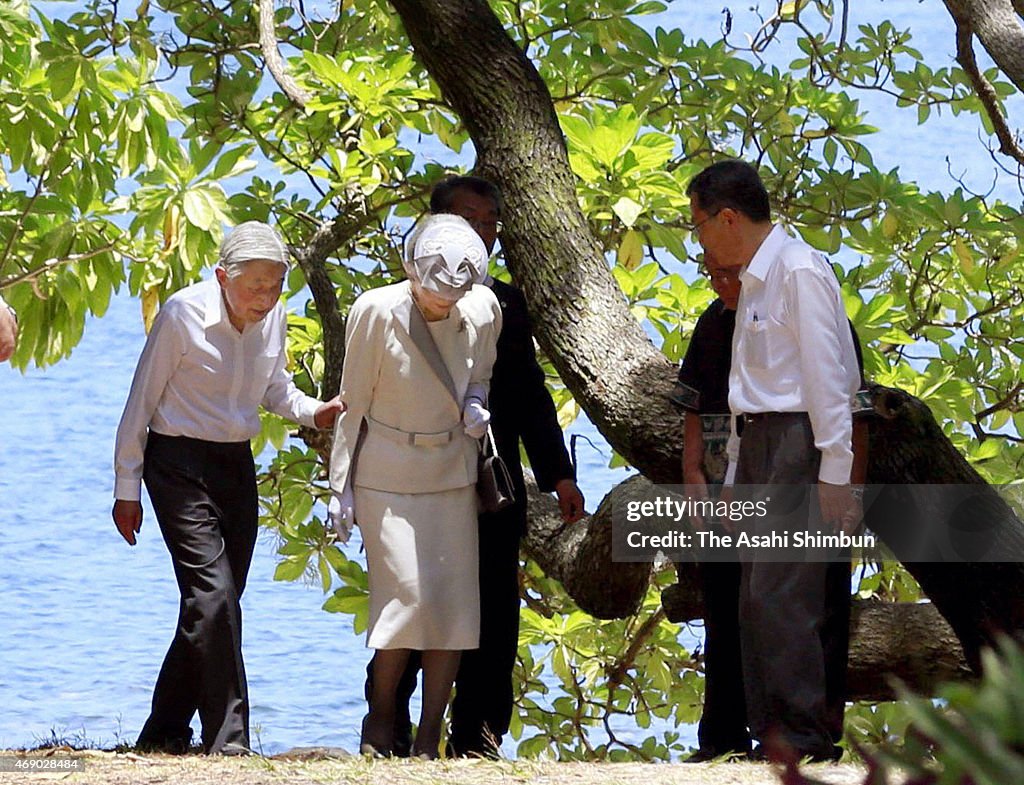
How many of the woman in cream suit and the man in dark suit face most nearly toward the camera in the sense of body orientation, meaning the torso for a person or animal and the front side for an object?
2

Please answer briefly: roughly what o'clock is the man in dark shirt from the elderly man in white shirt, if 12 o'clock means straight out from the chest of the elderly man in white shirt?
The man in dark shirt is roughly at 11 o'clock from the elderly man in white shirt.

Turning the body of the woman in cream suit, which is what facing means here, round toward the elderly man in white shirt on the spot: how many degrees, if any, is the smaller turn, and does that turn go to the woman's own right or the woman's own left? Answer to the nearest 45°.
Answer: approximately 90° to the woman's own right

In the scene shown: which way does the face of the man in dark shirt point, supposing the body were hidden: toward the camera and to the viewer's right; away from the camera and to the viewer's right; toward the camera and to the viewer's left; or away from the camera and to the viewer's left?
toward the camera and to the viewer's left

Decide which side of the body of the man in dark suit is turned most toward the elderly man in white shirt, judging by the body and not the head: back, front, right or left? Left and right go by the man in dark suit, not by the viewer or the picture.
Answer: right

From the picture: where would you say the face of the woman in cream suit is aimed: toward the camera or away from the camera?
toward the camera

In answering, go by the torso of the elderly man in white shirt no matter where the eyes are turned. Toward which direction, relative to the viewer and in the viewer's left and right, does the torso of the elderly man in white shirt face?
facing the viewer and to the right of the viewer

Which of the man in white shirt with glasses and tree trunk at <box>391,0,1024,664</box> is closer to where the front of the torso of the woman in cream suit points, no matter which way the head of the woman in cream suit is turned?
the man in white shirt with glasses

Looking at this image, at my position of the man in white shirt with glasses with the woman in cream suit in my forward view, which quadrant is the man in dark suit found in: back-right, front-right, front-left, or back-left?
front-right

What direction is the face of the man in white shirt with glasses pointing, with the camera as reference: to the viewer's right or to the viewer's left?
to the viewer's left

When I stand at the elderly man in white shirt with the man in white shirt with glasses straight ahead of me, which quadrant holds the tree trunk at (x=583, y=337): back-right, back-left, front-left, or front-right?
front-left

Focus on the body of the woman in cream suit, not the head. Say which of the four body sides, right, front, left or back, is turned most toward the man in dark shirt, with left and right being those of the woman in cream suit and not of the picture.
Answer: left

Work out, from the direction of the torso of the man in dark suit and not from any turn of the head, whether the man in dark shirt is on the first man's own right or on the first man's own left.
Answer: on the first man's own left

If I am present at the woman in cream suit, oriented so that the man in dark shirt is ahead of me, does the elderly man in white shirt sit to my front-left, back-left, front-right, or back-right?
back-left

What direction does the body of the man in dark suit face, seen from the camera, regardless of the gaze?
toward the camera

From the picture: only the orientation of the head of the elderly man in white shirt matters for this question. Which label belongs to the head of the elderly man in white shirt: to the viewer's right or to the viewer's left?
to the viewer's right
